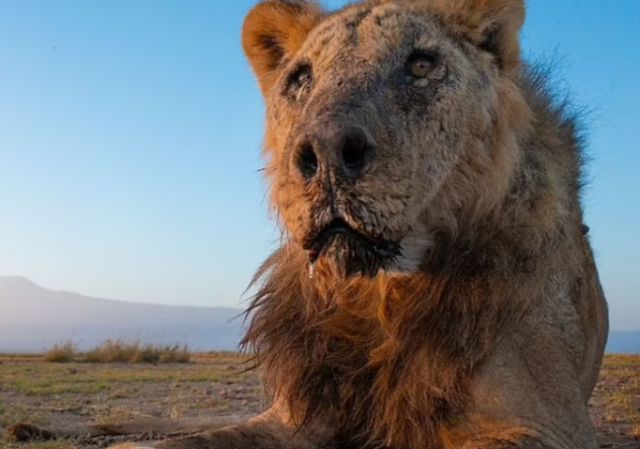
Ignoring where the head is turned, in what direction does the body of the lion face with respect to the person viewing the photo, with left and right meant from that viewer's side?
facing the viewer and to the left of the viewer
